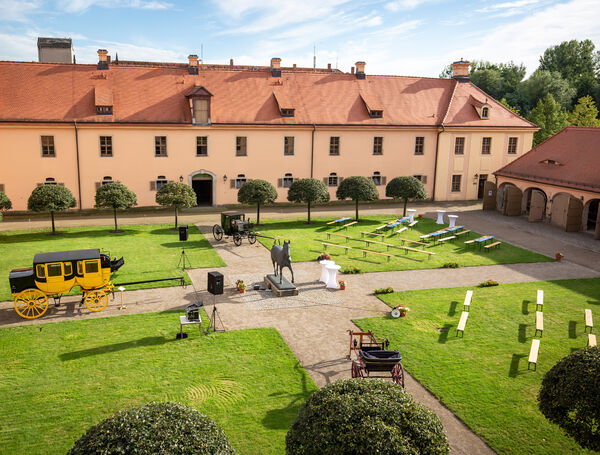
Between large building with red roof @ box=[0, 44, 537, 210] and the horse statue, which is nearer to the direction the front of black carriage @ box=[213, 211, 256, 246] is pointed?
the horse statue

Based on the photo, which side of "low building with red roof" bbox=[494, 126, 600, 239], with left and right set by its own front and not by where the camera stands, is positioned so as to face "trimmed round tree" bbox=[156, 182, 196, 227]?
front

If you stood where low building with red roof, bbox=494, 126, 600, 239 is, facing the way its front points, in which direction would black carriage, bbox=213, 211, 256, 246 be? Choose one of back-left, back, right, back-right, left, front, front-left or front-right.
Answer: front

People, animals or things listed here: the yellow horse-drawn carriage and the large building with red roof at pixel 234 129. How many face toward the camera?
1

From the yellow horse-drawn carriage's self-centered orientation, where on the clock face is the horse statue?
The horse statue is roughly at 12 o'clock from the yellow horse-drawn carriage.

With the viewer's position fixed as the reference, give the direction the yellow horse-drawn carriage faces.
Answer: facing to the right of the viewer

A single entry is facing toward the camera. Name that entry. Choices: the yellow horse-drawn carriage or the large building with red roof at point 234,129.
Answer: the large building with red roof

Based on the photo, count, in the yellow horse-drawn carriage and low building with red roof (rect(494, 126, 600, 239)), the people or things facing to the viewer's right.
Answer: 1

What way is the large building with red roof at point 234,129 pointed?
toward the camera

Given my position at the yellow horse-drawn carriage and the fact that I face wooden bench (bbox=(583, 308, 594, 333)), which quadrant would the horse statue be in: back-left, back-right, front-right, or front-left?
front-left

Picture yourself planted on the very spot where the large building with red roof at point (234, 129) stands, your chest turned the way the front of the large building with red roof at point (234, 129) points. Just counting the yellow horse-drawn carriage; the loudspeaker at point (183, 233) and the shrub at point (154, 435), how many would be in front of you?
3

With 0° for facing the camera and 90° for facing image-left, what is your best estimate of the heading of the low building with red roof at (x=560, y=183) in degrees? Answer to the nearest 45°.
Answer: approximately 45°

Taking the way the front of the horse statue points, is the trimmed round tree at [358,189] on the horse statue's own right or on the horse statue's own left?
on the horse statue's own left
